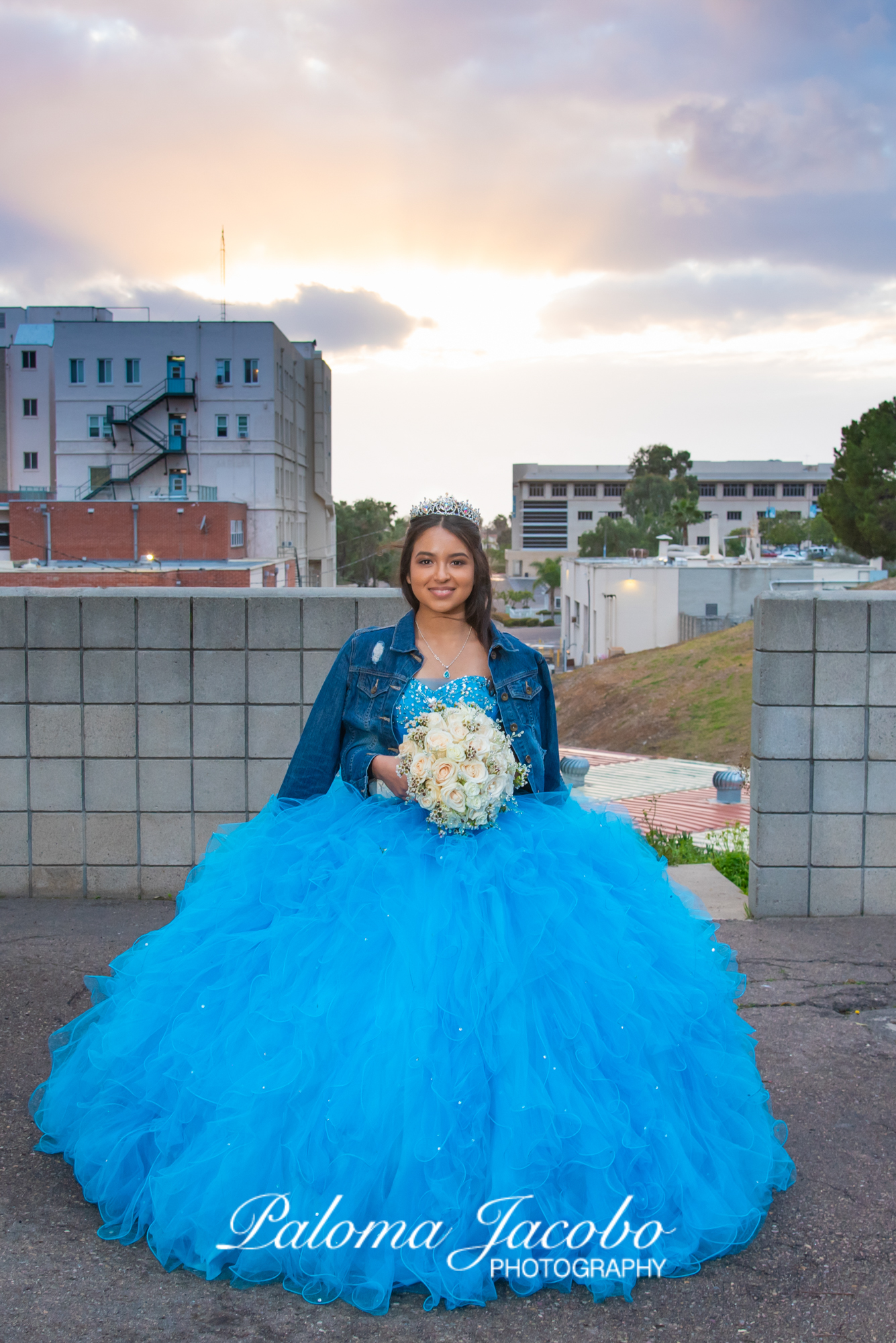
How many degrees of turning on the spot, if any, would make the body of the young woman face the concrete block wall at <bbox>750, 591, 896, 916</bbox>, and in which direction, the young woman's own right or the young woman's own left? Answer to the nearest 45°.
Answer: approximately 135° to the young woman's own left

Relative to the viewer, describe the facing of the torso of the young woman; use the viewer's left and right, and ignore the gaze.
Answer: facing the viewer

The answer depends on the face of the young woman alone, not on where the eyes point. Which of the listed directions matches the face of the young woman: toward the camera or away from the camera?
toward the camera

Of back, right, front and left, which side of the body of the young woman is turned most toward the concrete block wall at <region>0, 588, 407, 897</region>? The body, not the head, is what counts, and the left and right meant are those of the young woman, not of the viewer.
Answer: back
